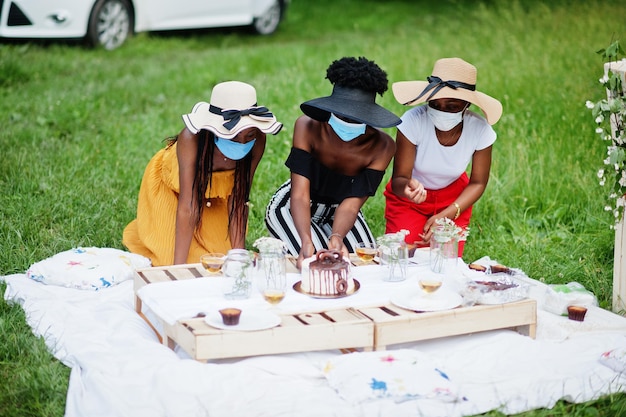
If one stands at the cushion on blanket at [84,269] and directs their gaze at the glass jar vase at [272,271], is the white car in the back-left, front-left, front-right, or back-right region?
back-left

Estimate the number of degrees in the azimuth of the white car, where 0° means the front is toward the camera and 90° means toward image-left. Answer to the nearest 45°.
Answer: approximately 45°

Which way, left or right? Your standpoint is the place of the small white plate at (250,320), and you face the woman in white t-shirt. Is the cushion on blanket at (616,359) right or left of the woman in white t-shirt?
right

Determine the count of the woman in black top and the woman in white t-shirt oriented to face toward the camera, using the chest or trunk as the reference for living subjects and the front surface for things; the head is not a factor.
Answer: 2

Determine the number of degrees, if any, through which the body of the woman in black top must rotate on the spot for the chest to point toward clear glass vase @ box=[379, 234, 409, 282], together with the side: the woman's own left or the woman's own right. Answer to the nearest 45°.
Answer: approximately 45° to the woman's own left

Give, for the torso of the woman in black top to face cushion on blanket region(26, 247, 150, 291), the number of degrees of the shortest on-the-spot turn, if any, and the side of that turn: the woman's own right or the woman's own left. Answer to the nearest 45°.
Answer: approximately 90° to the woman's own right

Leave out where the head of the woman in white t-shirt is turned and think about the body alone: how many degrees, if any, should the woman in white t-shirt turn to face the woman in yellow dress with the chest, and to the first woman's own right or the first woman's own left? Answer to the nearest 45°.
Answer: approximately 90° to the first woman's own right
